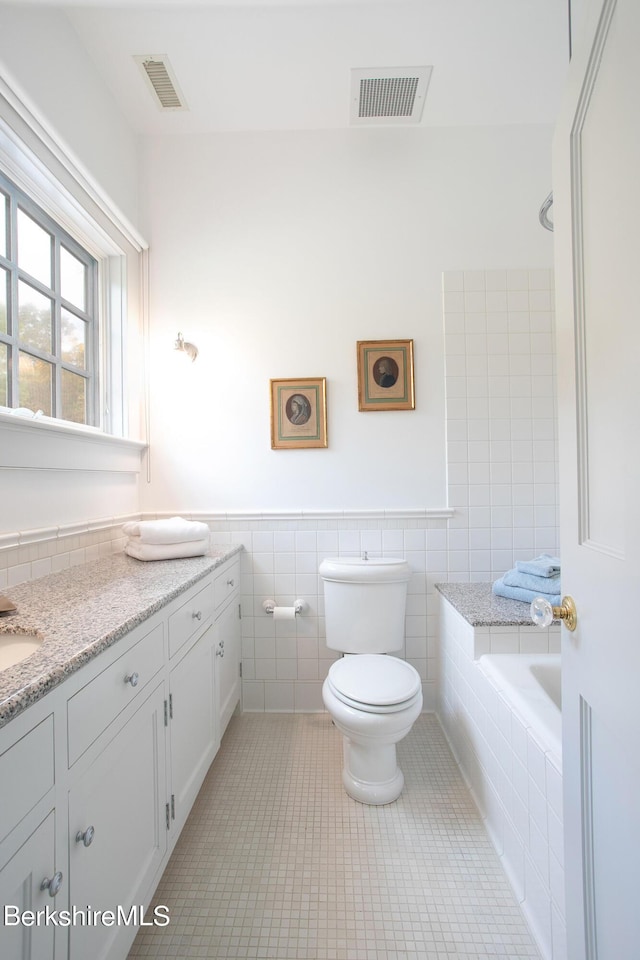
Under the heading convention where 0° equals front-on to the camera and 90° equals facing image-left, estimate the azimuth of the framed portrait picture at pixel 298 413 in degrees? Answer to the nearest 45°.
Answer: approximately 0°

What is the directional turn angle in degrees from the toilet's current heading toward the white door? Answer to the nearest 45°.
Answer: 0° — it already faces it

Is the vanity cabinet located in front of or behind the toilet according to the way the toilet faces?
in front

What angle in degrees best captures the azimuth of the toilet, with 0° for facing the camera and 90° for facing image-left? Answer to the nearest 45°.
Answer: approximately 0°

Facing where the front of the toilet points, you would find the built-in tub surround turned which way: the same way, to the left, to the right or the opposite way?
to the right

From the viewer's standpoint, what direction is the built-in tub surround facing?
to the viewer's left

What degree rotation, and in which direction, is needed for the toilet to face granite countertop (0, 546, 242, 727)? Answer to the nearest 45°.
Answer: approximately 45° to its right
